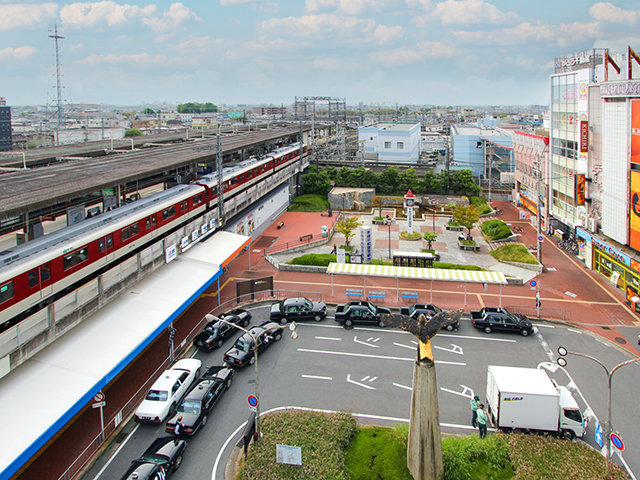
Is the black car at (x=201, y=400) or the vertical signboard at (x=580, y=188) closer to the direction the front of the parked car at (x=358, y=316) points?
the vertical signboard

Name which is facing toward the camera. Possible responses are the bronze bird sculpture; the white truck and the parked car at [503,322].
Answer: the bronze bird sculpture

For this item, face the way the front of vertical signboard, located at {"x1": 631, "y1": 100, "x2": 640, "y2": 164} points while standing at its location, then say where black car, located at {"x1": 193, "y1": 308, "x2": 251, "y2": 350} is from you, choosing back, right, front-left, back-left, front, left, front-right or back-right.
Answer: front

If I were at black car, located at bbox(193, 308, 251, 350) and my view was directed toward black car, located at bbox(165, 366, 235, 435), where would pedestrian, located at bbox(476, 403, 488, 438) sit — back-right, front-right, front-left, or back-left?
front-left

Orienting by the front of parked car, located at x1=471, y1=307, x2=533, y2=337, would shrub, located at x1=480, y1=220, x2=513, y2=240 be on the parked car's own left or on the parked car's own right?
on the parked car's own left

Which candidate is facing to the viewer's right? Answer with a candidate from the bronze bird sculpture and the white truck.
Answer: the white truck

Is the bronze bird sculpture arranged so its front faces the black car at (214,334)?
no

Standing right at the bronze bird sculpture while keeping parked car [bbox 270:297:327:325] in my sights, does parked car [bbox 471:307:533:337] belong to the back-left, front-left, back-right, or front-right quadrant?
front-right

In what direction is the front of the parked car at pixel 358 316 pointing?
to the viewer's right

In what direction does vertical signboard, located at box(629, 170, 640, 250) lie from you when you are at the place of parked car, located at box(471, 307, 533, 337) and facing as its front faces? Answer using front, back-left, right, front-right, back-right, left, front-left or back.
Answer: front-left
